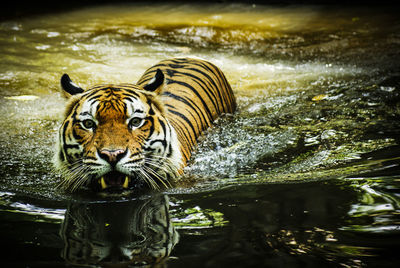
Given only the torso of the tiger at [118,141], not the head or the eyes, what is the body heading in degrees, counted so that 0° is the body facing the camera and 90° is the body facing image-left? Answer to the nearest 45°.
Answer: approximately 45°
